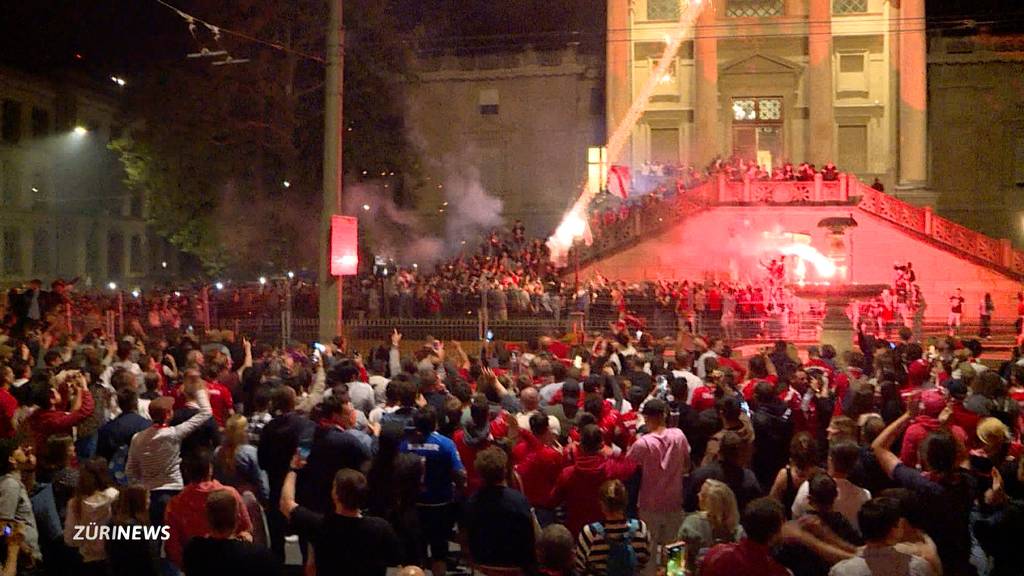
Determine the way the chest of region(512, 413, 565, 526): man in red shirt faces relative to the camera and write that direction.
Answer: away from the camera

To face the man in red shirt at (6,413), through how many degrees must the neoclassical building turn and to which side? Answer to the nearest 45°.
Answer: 0° — it already faces them

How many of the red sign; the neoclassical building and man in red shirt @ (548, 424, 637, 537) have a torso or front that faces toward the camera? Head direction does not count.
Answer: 2

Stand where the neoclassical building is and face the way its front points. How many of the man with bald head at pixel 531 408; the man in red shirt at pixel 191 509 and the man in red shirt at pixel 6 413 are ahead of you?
3

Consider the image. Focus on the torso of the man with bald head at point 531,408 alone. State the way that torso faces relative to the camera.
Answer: away from the camera

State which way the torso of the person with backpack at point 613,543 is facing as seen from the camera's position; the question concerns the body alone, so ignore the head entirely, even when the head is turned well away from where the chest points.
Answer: away from the camera

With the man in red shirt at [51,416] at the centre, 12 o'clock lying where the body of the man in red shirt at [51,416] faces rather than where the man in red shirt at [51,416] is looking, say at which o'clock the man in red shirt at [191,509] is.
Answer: the man in red shirt at [191,509] is roughly at 4 o'clock from the man in red shirt at [51,416].

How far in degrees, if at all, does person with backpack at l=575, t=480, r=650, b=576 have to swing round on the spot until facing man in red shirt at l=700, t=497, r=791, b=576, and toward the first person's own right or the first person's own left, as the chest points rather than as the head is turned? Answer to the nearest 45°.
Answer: approximately 135° to the first person's own right

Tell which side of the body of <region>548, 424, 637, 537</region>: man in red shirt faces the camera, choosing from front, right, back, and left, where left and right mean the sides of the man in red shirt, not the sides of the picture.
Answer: back

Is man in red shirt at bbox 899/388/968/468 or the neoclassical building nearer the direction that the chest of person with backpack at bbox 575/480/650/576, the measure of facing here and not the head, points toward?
the neoclassical building

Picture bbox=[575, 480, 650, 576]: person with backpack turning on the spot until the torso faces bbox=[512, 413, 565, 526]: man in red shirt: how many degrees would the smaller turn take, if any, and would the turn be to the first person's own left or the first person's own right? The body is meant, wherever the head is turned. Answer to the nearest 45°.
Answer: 0° — they already face them
